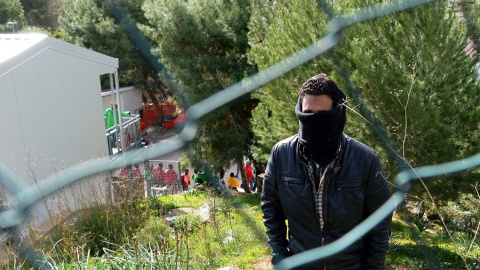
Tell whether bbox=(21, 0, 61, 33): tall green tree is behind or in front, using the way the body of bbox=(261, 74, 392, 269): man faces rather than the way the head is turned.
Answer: behind

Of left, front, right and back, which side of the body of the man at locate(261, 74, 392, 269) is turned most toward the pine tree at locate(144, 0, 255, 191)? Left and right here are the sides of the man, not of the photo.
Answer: back

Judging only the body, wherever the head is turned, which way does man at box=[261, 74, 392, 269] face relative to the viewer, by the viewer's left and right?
facing the viewer

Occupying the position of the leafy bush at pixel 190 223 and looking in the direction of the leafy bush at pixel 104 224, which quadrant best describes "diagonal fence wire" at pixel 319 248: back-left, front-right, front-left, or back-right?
front-left

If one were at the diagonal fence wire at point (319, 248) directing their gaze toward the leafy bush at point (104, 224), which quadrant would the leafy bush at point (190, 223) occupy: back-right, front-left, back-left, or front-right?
front-right

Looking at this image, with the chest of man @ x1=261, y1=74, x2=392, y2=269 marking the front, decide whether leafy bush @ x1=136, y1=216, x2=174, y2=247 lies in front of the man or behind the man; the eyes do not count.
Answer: behind

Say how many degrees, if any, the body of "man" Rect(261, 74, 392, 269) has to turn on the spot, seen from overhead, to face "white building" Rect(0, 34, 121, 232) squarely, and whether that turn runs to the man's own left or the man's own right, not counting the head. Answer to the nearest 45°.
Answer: approximately 135° to the man's own right

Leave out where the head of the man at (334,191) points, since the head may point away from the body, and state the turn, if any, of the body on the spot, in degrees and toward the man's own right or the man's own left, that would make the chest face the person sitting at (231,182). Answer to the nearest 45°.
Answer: approximately 180°

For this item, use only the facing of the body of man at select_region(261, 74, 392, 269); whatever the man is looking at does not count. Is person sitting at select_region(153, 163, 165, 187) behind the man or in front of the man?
behind

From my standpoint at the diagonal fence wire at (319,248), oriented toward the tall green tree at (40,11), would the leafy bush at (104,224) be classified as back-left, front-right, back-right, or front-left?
front-left

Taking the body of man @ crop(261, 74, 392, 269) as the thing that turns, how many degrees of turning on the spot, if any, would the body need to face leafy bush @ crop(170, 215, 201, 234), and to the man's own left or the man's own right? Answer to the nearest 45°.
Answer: approximately 135° to the man's own right

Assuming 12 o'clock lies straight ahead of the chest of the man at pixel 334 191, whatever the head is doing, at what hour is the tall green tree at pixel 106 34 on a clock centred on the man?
The tall green tree is roughly at 5 o'clock from the man.

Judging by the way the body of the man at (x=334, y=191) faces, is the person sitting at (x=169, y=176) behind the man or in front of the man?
behind

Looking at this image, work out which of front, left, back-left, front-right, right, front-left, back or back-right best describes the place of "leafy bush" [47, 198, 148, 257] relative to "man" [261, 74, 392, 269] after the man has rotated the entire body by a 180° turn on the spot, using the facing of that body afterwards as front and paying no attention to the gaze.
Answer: front-left

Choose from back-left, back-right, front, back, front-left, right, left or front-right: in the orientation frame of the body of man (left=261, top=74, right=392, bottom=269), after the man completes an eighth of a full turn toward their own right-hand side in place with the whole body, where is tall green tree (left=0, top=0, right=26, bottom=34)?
right

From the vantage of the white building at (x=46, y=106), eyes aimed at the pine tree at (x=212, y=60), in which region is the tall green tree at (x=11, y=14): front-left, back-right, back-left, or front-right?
front-left

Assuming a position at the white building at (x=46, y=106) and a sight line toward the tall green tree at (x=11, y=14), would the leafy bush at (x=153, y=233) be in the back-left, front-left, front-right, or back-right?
back-right

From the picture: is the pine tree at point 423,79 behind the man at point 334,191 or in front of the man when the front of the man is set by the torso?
behind
